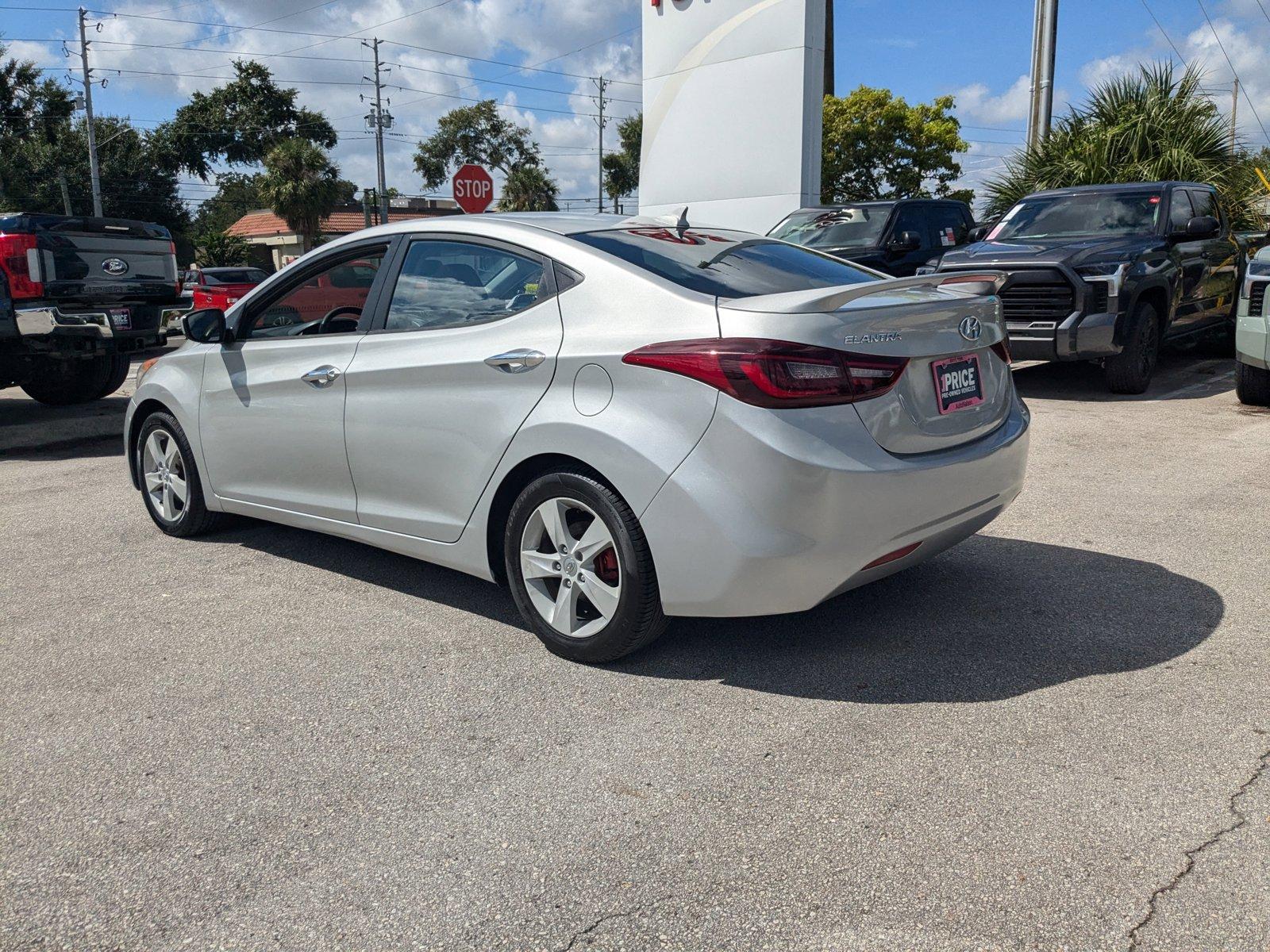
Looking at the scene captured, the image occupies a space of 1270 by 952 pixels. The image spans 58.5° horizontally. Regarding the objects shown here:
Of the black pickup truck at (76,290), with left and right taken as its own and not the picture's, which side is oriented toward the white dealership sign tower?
right

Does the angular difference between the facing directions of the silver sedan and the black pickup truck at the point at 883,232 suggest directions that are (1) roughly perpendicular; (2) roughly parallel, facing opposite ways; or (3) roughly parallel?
roughly perpendicular

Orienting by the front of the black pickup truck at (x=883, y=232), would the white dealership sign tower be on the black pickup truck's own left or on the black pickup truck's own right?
on the black pickup truck's own right

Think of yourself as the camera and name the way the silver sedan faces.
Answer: facing away from the viewer and to the left of the viewer

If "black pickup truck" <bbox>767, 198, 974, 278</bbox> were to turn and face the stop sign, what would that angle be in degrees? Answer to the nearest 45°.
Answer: approximately 45° to its right

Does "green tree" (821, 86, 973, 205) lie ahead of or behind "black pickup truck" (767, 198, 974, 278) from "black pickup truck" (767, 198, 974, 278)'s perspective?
behind

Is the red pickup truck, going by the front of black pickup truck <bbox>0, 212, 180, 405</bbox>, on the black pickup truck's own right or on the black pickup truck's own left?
on the black pickup truck's own right

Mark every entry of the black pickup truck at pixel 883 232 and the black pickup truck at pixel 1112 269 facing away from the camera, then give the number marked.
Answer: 0

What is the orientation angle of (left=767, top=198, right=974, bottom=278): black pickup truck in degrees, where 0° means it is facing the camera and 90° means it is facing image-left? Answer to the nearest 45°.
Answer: approximately 45°

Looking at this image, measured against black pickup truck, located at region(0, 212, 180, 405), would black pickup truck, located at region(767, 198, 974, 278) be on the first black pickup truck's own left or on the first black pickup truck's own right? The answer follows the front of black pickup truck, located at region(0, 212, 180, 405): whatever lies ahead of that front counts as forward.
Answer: on the first black pickup truck's own right

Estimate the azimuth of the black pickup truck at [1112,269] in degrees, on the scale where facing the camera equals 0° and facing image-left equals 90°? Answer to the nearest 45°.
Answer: approximately 45°

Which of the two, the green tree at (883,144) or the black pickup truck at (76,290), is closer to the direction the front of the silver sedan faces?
the black pickup truck
